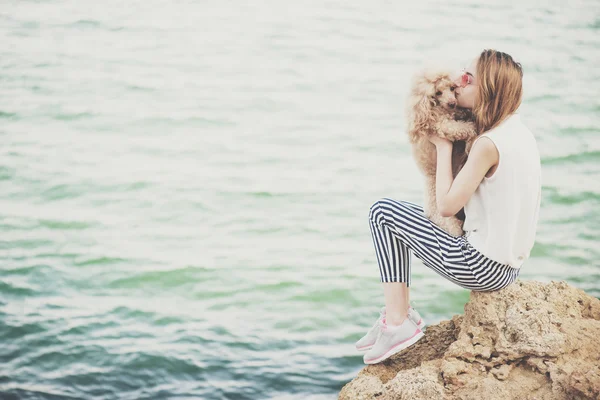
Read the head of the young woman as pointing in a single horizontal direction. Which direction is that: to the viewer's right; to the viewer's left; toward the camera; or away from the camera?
to the viewer's left

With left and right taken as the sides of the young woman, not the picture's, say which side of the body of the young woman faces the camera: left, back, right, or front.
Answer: left
